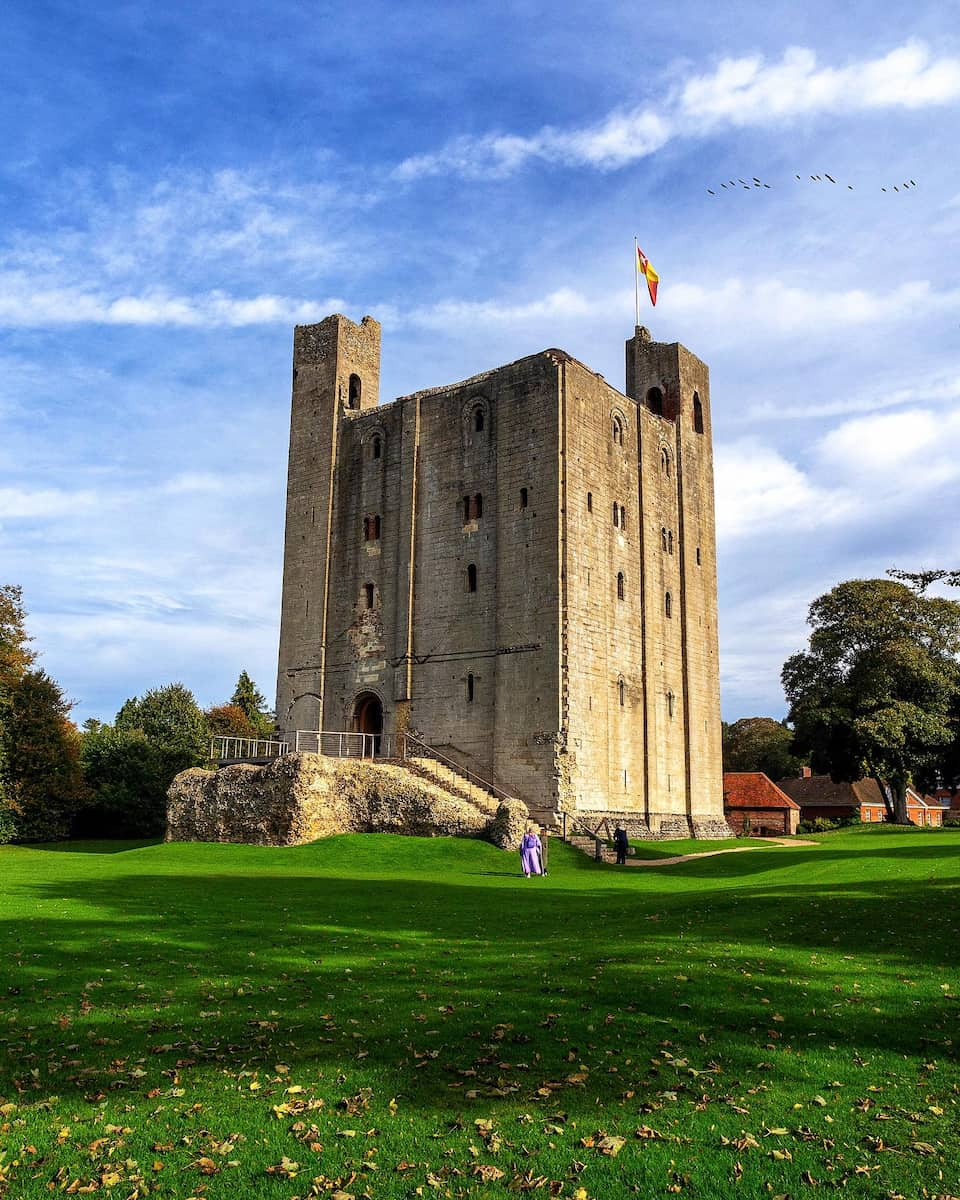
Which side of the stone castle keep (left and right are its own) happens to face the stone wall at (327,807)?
front

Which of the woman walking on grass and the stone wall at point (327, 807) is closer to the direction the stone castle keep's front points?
the stone wall

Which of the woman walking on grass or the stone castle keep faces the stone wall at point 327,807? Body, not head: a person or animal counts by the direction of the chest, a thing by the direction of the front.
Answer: the stone castle keep

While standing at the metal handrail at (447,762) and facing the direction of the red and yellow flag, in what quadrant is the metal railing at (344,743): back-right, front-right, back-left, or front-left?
back-left

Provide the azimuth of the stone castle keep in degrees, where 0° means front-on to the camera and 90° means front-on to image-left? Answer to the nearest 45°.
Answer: approximately 45°
